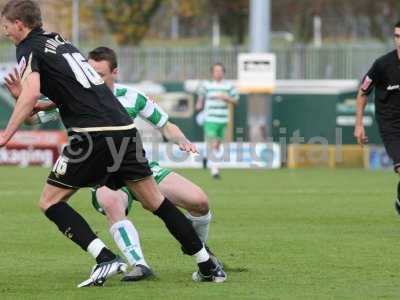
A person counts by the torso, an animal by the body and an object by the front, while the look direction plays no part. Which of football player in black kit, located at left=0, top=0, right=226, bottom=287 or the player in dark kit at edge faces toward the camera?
the player in dark kit at edge

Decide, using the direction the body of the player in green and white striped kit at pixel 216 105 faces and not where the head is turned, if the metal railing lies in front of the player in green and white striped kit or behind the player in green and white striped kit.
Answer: behind

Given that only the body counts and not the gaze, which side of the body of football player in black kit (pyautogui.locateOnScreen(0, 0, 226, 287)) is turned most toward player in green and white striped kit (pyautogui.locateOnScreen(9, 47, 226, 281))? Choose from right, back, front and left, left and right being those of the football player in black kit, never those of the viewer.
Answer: right

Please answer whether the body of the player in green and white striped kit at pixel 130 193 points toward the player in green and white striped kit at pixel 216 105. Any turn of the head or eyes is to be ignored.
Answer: no

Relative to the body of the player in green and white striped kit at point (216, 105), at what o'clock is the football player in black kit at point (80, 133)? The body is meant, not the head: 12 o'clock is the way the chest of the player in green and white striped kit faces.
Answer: The football player in black kit is roughly at 12 o'clock from the player in green and white striped kit.

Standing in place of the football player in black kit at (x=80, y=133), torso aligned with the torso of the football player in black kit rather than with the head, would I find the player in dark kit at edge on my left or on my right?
on my right

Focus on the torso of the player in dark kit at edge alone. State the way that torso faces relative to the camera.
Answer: toward the camera

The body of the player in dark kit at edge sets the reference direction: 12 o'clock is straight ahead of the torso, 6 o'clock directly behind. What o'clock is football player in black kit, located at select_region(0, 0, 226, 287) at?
The football player in black kit is roughly at 1 o'clock from the player in dark kit at edge.

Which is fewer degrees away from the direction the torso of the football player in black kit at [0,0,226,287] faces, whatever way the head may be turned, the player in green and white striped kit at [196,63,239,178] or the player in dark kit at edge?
the player in green and white striped kit

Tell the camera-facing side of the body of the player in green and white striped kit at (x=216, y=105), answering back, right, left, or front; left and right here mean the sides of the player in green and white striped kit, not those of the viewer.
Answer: front

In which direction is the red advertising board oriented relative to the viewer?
toward the camera
